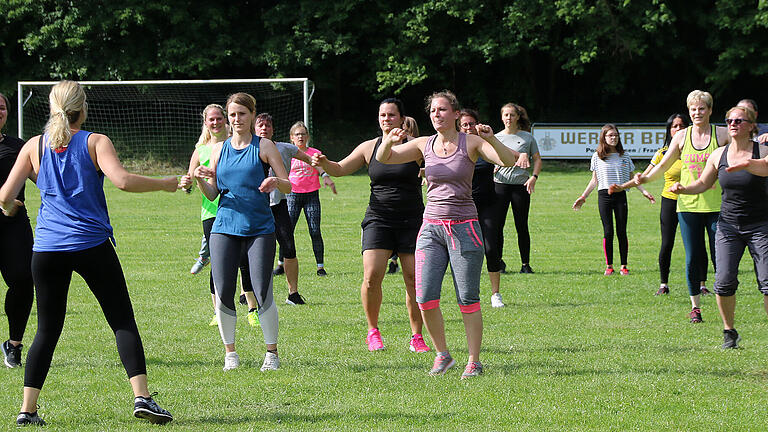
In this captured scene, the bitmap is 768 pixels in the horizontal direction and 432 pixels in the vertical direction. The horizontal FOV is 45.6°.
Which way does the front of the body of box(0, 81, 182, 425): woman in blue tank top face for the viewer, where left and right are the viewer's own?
facing away from the viewer

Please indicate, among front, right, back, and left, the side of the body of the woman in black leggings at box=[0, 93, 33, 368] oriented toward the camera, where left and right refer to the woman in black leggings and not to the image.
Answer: front

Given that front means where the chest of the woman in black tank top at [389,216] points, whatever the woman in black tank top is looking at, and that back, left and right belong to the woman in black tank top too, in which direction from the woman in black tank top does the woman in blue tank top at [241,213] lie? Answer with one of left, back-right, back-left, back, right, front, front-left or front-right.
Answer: front-right

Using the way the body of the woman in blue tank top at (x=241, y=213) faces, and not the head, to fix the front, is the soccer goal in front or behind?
behind

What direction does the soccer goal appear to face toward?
toward the camera

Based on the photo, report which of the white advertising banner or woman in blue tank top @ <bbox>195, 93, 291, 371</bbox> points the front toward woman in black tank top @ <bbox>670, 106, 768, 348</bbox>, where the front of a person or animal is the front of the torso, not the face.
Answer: the white advertising banner

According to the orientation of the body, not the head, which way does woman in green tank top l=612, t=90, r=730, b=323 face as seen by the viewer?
toward the camera

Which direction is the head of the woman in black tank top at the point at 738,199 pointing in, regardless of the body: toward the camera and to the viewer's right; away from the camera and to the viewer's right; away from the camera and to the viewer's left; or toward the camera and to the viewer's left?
toward the camera and to the viewer's left

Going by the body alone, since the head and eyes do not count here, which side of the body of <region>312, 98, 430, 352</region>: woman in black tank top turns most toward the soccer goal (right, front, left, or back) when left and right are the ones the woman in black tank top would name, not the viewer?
back

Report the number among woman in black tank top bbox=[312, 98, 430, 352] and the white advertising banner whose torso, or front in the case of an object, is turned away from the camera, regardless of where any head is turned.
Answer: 0

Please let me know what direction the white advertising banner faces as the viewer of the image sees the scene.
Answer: facing the viewer

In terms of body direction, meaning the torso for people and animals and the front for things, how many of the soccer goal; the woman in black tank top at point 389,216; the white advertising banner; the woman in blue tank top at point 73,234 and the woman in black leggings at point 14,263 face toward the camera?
4

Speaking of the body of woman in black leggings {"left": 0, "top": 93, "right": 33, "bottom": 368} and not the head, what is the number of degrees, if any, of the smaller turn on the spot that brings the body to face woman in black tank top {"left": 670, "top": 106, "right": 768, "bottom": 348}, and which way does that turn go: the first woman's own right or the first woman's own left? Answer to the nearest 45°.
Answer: approximately 90° to the first woman's own left

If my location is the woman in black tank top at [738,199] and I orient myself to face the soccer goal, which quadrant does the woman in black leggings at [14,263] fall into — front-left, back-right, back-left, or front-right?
front-left

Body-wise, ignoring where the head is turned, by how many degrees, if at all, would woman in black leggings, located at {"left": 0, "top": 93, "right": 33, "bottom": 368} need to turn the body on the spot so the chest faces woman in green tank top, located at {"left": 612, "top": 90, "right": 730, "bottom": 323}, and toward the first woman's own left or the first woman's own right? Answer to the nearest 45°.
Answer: approximately 90° to the first woman's own left

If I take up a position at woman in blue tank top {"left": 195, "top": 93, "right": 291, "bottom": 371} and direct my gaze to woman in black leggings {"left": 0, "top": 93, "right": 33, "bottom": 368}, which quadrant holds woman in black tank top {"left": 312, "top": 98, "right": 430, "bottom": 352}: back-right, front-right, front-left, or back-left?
back-right

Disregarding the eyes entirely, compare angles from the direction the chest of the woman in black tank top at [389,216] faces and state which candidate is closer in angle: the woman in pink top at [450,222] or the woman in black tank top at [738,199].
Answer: the woman in pink top
